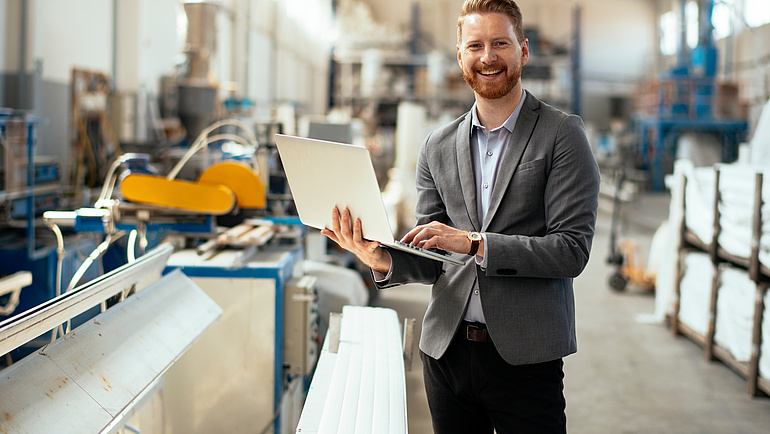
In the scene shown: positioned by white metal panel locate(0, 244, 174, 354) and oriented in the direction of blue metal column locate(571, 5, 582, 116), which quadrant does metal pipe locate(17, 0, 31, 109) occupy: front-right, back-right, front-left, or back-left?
front-left

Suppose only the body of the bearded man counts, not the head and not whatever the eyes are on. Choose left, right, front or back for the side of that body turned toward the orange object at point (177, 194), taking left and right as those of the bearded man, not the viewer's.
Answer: right

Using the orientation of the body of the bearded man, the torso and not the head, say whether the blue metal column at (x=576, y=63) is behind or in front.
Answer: behind

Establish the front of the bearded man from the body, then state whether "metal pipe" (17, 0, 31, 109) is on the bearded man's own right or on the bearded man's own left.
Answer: on the bearded man's own right

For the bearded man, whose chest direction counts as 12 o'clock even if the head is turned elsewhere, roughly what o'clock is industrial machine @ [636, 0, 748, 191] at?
The industrial machine is roughly at 5 o'clock from the bearded man.

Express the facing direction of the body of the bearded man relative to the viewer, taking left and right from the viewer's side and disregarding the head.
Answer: facing the viewer and to the left of the viewer
